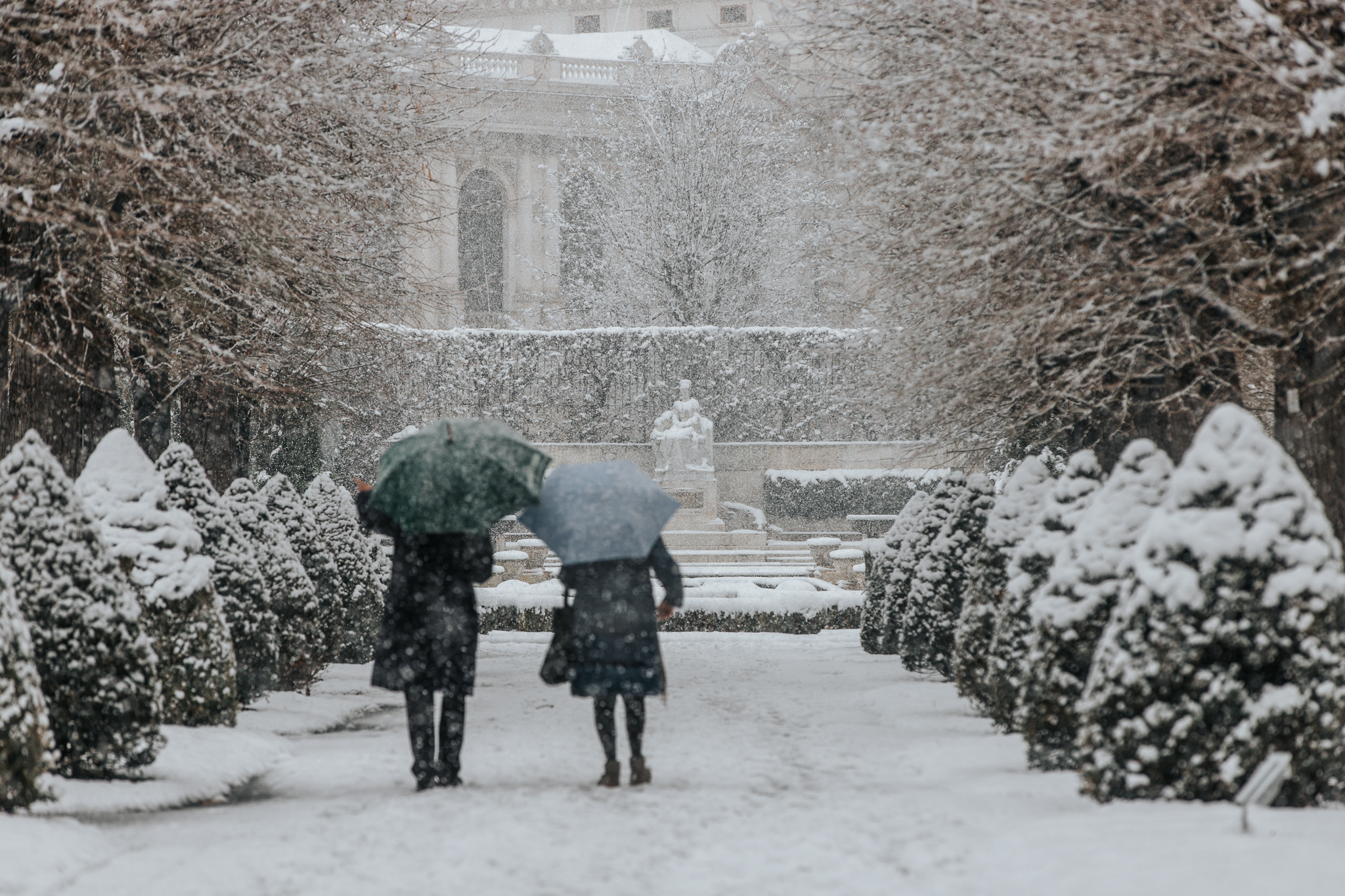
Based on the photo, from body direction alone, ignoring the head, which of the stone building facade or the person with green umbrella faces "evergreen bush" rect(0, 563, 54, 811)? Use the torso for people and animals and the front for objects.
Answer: the stone building facade

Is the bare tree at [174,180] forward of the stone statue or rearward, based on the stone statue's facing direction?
forward

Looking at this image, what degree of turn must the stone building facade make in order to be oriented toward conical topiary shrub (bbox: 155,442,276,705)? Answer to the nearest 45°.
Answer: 0° — it already faces it

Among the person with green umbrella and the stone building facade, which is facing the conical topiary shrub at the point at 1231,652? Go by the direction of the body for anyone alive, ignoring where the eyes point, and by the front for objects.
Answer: the stone building facade

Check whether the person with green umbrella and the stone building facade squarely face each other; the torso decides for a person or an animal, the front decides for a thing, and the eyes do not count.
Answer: yes

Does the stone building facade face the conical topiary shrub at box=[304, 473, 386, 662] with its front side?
yes

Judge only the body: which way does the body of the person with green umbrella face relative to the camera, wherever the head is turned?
away from the camera

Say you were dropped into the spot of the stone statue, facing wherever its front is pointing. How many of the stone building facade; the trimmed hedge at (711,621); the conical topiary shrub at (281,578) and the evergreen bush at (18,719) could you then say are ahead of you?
3

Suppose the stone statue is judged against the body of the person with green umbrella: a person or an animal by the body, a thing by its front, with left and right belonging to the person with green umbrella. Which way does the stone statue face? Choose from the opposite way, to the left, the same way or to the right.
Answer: the opposite way

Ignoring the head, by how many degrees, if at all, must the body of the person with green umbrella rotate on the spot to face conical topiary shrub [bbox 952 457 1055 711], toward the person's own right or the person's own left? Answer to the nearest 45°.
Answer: approximately 45° to the person's own right

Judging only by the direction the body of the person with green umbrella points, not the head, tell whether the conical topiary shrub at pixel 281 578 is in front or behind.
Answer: in front

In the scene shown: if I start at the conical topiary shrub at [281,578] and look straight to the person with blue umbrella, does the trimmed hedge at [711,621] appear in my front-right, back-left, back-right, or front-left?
back-left

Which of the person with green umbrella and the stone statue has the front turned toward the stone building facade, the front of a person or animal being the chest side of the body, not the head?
the person with green umbrella
